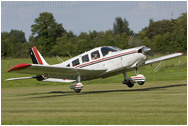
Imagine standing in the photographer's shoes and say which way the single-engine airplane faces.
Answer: facing the viewer and to the right of the viewer
